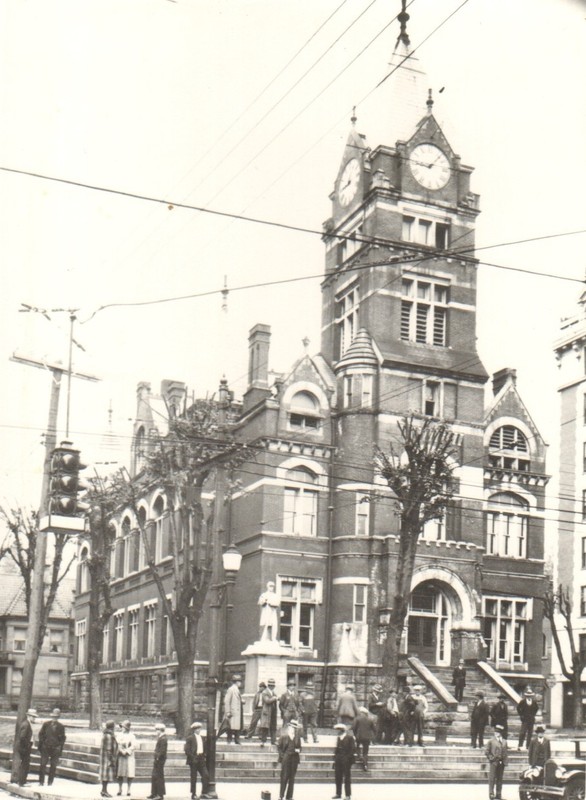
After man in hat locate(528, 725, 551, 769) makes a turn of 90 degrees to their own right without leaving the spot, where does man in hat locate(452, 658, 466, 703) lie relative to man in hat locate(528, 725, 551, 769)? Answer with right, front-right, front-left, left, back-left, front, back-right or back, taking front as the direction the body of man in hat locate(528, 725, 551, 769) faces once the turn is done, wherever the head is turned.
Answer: right

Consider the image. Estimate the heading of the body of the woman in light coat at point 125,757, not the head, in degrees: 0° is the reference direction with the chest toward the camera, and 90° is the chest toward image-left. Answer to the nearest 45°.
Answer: approximately 0°

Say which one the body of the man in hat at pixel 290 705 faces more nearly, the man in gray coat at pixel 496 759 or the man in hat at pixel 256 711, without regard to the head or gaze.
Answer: the man in gray coat
